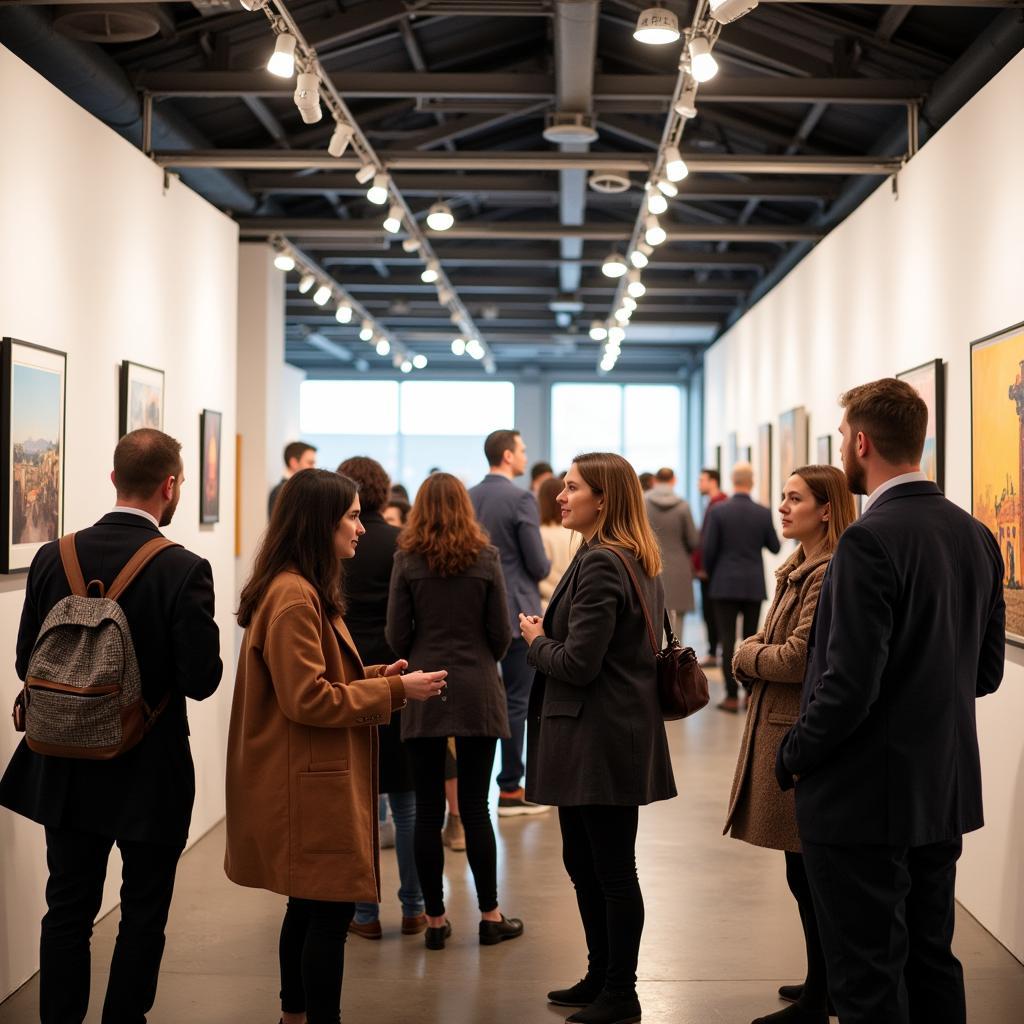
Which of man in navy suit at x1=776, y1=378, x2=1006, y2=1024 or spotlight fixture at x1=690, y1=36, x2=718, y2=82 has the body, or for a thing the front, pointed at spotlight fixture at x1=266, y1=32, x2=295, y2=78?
the man in navy suit

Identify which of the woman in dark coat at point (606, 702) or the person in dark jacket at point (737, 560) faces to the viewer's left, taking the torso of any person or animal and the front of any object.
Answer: the woman in dark coat

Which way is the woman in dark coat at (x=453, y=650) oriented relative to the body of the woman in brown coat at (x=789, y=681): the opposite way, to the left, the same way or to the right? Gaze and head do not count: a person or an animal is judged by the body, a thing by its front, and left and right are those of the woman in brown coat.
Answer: to the right

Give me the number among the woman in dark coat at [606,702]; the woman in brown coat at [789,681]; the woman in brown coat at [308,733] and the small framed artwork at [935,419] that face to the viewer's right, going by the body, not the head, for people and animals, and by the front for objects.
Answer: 1

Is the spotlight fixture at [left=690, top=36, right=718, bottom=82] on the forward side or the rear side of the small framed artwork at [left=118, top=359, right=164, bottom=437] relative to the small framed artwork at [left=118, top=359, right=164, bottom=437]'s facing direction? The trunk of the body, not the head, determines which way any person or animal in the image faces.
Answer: on the forward side

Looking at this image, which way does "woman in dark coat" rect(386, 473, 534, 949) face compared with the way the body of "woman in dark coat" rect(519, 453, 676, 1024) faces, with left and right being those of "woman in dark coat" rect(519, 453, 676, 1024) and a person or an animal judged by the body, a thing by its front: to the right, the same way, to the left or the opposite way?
to the right

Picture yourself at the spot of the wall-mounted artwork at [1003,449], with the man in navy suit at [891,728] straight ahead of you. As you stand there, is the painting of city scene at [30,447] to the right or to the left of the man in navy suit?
right

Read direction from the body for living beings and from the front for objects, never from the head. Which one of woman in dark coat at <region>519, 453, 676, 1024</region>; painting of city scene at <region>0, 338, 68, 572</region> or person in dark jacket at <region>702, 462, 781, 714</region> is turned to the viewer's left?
the woman in dark coat

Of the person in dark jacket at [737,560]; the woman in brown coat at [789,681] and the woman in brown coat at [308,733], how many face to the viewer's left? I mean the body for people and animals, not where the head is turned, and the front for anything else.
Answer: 1

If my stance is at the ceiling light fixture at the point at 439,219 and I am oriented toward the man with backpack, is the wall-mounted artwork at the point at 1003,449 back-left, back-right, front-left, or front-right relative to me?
front-left

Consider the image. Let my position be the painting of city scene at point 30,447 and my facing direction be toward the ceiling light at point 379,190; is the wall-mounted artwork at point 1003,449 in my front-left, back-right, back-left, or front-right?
front-right

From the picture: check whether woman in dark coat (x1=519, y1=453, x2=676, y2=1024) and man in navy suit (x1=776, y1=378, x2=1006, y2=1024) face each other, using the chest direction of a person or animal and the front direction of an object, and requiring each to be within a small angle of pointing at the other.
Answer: no

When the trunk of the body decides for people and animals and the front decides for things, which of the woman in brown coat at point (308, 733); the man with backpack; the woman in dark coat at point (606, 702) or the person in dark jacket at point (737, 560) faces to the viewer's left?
the woman in dark coat

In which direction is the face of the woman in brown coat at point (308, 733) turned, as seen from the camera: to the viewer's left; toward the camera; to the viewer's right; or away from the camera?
to the viewer's right

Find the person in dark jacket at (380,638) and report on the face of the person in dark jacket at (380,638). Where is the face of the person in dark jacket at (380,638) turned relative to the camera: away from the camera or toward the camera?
away from the camera

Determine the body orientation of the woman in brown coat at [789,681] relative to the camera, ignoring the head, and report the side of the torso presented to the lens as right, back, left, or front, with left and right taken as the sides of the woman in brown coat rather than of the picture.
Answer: left

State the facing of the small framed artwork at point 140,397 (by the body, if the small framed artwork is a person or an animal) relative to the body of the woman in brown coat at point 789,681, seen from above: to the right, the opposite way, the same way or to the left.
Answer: the opposite way

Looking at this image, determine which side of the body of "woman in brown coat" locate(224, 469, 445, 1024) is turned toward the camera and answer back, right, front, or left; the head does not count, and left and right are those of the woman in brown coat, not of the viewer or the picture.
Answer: right

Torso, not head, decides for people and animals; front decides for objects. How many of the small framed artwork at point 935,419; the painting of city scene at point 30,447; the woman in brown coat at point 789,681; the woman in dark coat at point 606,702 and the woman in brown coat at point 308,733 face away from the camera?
0

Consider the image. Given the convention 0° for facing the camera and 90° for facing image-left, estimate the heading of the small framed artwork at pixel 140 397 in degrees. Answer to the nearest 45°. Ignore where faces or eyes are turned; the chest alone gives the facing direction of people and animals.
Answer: approximately 315°

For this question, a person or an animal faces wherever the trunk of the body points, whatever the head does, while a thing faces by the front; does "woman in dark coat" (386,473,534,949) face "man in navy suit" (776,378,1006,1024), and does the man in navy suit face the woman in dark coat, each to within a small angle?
no

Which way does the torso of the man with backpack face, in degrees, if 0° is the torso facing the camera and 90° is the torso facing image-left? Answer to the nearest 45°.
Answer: approximately 225°

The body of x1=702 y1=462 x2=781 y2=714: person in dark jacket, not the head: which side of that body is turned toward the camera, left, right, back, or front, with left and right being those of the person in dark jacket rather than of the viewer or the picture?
back
